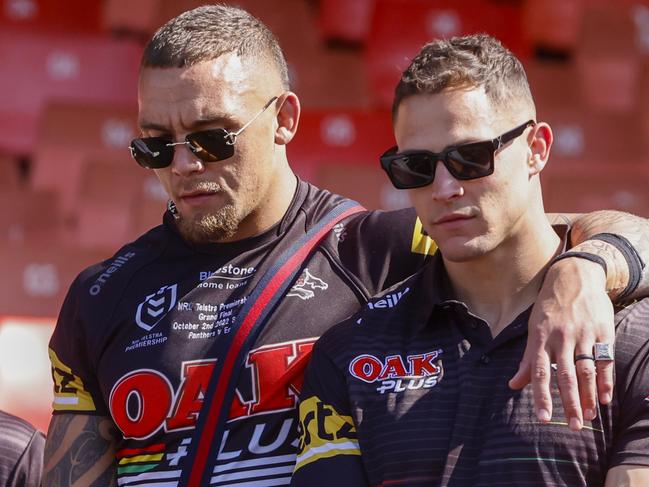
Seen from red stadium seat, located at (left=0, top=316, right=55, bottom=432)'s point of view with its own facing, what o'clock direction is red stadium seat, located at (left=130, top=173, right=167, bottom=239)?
red stadium seat, located at (left=130, top=173, right=167, bottom=239) is roughly at 7 o'clock from red stadium seat, located at (left=0, top=316, right=55, bottom=432).

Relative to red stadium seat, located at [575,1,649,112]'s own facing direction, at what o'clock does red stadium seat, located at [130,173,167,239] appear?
red stadium seat, located at [130,173,167,239] is roughly at 2 o'clock from red stadium seat, located at [575,1,649,112].

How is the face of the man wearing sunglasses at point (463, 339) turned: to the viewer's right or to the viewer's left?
to the viewer's left

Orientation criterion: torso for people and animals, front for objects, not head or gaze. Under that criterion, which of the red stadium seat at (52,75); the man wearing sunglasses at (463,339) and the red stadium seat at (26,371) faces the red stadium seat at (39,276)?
the red stadium seat at (52,75)

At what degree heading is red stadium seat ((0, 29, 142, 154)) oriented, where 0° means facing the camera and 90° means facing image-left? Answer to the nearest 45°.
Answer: approximately 0°

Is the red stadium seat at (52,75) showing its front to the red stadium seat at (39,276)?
yes

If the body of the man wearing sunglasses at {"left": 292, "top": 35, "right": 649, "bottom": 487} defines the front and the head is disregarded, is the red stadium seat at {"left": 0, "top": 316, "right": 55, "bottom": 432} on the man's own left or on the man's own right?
on the man's own right

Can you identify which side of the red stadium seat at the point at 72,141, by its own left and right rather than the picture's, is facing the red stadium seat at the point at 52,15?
back

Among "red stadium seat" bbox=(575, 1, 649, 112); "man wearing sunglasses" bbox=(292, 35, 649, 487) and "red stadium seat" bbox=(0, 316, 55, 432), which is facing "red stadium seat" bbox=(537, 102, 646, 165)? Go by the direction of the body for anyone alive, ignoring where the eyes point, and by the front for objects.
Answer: "red stadium seat" bbox=(575, 1, 649, 112)
